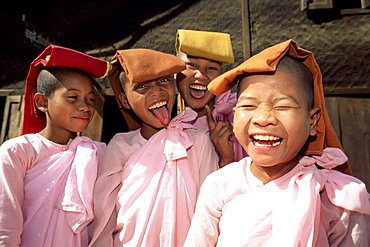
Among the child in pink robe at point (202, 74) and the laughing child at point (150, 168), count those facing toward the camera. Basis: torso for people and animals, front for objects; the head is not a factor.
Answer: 2

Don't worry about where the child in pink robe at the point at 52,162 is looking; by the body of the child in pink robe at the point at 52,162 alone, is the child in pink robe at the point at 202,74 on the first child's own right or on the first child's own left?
on the first child's own left

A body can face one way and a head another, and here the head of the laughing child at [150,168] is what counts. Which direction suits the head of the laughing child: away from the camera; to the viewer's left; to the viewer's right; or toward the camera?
toward the camera

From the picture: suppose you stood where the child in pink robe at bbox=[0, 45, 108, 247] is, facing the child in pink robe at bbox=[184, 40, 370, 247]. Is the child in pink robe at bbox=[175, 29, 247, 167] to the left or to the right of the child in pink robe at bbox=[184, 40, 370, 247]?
left

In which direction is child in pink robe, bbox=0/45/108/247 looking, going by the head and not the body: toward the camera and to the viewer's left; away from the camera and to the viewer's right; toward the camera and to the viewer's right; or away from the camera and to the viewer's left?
toward the camera and to the viewer's right

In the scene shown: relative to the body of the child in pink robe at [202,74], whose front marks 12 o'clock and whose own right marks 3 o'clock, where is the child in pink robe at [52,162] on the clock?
the child in pink robe at [52,162] is roughly at 2 o'clock from the child in pink robe at [202,74].

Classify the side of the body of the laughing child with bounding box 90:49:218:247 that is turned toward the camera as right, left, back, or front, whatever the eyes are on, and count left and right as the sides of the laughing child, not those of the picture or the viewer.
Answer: front

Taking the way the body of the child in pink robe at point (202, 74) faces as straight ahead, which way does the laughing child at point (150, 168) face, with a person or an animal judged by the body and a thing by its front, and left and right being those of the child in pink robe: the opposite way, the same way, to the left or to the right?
the same way

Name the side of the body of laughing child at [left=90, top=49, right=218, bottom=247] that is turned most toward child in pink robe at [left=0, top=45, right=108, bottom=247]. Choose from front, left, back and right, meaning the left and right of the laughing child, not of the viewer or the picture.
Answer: right

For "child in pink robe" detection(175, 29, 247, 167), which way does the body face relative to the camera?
toward the camera

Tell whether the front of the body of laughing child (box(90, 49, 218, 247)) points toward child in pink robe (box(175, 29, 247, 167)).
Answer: no

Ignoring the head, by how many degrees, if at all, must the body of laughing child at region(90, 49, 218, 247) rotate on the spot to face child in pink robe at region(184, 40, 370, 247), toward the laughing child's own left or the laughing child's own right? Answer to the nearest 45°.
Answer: approximately 45° to the laughing child's own left

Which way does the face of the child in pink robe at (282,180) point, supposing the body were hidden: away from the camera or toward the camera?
toward the camera

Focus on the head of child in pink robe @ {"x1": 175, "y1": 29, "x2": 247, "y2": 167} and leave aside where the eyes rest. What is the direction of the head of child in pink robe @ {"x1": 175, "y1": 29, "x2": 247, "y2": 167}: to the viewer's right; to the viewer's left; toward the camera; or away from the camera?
toward the camera

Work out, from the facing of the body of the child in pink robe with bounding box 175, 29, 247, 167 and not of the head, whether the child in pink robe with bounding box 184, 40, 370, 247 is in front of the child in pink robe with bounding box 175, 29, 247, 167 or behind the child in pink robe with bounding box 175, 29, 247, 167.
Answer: in front
